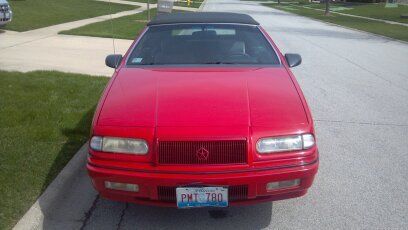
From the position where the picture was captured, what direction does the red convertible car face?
facing the viewer
